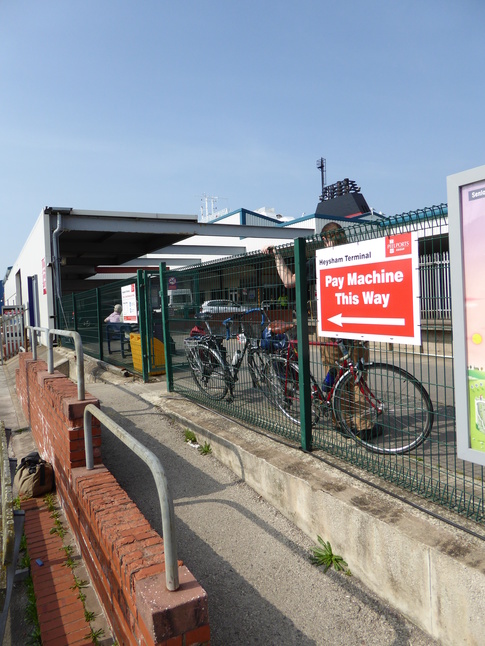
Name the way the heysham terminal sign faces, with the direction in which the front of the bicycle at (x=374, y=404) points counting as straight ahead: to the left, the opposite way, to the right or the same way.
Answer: to the right

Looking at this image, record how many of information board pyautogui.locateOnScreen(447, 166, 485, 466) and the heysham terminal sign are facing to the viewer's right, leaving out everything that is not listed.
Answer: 0

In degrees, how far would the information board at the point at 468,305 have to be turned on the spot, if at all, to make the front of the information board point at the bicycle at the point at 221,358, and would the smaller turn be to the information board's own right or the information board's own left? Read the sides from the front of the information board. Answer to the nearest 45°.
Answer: approximately 90° to the information board's own right

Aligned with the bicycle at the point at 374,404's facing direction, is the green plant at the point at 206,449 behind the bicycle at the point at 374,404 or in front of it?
behind

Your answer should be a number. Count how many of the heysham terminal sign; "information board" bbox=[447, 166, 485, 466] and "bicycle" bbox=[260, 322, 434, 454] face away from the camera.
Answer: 0

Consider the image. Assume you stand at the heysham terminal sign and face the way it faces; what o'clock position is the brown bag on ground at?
The brown bag on ground is roughly at 2 o'clock from the heysham terminal sign.

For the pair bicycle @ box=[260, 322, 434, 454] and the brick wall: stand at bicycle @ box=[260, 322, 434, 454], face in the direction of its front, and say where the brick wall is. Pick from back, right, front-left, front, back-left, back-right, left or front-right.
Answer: right

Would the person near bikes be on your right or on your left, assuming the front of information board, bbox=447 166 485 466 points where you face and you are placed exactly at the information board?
on your right

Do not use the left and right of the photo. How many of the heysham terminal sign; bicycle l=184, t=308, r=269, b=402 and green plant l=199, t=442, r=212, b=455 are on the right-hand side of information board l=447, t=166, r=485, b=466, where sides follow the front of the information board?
3

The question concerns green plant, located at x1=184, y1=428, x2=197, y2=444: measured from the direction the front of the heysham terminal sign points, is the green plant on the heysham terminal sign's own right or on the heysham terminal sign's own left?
on the heysham terminal sign's own right

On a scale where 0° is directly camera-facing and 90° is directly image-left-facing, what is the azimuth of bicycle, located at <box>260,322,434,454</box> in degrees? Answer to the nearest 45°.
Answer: approximately 315°

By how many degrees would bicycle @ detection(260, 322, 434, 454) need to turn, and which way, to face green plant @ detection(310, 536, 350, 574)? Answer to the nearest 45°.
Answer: approximately 90° to its right

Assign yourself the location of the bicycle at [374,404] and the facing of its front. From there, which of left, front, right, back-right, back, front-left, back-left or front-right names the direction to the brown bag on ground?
back-right

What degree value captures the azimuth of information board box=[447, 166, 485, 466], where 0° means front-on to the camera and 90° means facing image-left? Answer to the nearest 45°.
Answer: approximately 45°

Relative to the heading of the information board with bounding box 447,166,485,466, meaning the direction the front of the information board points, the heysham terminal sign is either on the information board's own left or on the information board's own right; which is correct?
on the information board's own right
